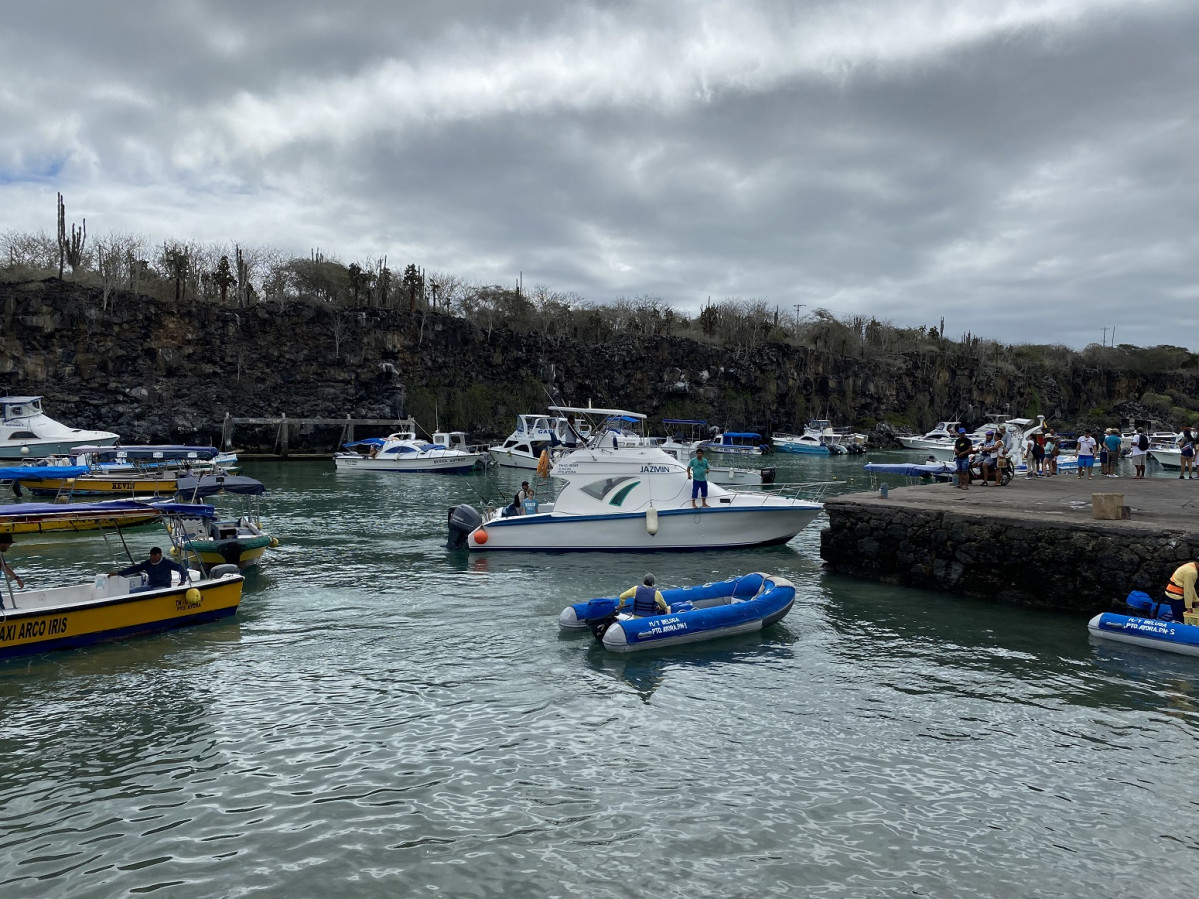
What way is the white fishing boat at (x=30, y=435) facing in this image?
to the viewer's right

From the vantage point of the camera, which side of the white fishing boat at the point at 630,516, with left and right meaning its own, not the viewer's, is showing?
right

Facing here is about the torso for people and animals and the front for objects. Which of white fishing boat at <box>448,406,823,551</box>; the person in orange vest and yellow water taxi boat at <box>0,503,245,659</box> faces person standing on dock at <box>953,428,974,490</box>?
the white fishing boat

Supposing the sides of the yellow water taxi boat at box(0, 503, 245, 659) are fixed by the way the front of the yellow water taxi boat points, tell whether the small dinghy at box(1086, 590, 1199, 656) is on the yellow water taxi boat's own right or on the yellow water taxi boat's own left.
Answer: on the yellow water taxi boat's own left

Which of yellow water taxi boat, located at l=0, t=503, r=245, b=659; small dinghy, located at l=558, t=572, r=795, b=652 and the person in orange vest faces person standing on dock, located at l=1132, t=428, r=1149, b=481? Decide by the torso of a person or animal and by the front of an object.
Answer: the small dinghy

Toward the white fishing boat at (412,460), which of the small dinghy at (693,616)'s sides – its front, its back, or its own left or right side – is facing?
left
